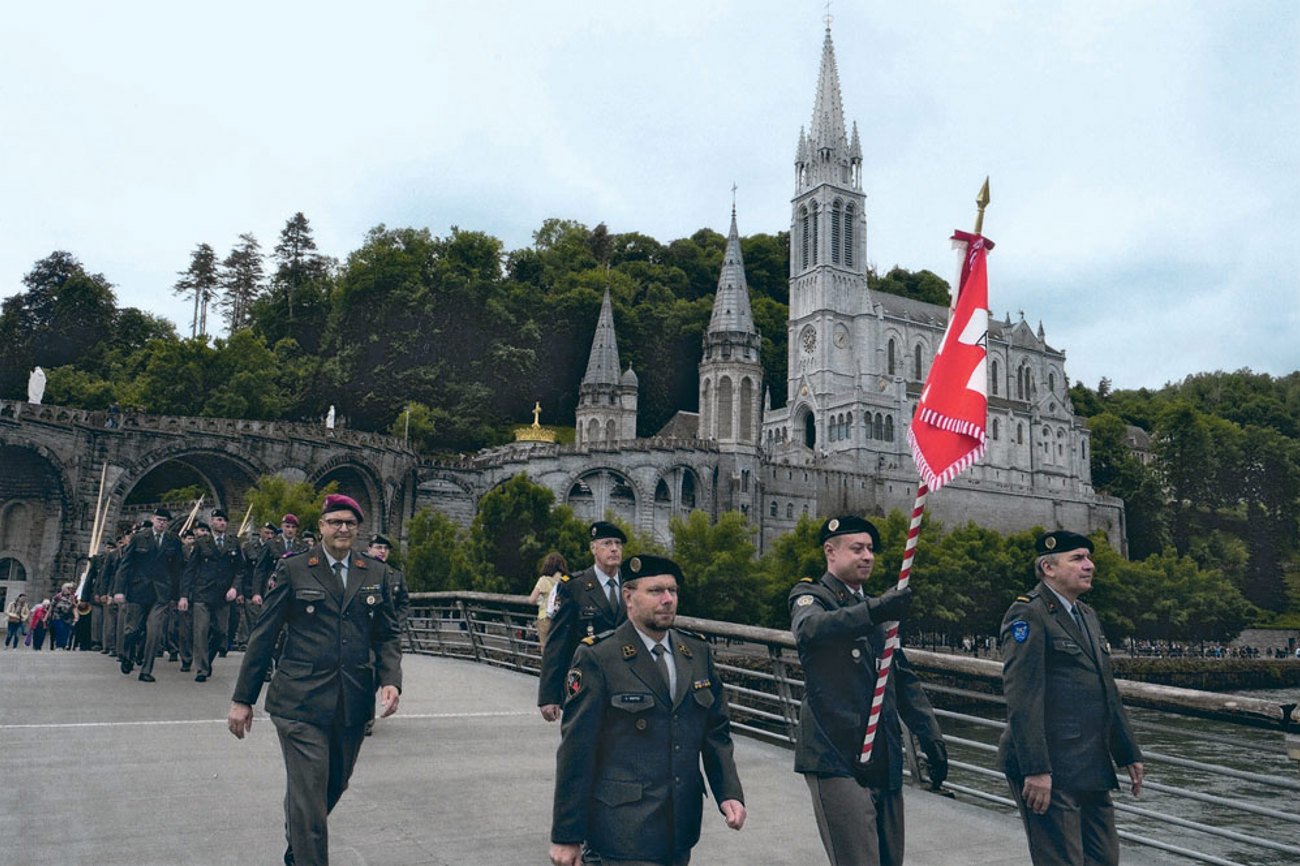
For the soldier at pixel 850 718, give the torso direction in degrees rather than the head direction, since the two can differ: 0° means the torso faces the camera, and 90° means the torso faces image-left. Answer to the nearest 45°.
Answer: approximately 315°

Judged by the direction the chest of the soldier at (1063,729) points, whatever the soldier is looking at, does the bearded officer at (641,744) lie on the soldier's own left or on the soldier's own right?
on the soldier's own right

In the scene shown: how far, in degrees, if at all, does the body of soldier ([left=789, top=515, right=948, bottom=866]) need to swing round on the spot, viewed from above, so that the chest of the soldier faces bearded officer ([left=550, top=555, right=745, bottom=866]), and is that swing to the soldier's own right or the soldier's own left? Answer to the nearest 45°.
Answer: approximately 90° to the soldier's own right

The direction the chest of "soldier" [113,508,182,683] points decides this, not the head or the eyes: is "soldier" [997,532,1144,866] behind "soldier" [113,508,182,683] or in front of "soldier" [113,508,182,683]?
in front

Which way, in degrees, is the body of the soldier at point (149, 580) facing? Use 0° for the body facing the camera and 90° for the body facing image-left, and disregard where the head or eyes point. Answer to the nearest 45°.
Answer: approximately 0°

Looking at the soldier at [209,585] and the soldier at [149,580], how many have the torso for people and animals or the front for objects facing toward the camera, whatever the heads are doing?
2

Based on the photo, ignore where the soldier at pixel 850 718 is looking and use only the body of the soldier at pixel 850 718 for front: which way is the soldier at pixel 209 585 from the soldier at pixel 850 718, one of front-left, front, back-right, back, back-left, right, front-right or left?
back

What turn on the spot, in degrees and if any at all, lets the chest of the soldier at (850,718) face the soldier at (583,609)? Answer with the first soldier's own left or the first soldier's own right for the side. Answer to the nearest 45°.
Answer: approximately 180°

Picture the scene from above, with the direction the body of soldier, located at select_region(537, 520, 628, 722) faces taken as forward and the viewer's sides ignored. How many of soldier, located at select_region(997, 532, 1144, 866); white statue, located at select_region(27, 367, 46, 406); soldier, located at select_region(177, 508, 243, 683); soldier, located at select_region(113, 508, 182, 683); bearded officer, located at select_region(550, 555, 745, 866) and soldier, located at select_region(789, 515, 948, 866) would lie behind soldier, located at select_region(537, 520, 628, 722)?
3

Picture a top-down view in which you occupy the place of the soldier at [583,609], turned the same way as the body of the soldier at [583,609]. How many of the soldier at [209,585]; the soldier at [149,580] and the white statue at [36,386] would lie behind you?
3

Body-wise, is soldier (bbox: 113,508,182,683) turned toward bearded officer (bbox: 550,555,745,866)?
yes

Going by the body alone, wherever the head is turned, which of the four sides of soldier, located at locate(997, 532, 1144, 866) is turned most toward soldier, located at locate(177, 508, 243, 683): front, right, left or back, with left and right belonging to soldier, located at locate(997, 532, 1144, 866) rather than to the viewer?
back
